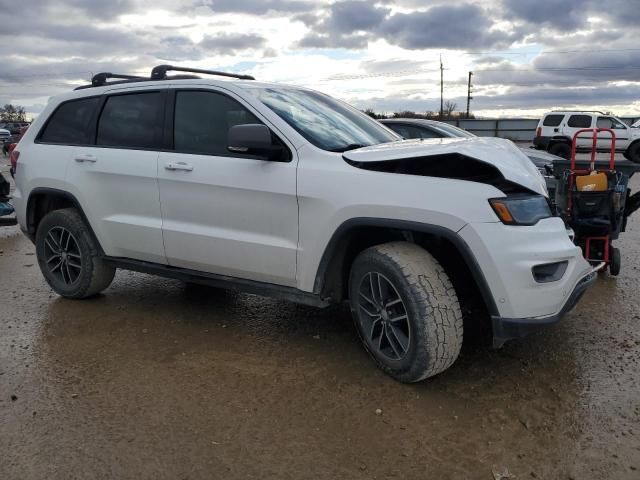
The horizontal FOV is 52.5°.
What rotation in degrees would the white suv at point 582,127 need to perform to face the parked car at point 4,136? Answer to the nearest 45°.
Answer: approximately 180°

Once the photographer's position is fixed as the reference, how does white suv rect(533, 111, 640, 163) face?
facing to the right of the viewer

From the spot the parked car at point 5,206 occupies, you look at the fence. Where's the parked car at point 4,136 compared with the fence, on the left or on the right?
left

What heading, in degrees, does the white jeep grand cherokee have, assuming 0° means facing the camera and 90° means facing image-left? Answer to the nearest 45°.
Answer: approximately 315°

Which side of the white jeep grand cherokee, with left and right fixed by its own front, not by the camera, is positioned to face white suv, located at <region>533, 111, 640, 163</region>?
left

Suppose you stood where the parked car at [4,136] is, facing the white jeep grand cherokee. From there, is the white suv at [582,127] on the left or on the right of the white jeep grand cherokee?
left

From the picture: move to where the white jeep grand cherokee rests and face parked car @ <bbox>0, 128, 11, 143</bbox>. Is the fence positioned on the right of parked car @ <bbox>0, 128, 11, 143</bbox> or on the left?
right

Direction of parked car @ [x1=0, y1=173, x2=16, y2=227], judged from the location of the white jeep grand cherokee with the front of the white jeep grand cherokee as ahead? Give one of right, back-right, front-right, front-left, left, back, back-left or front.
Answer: back
